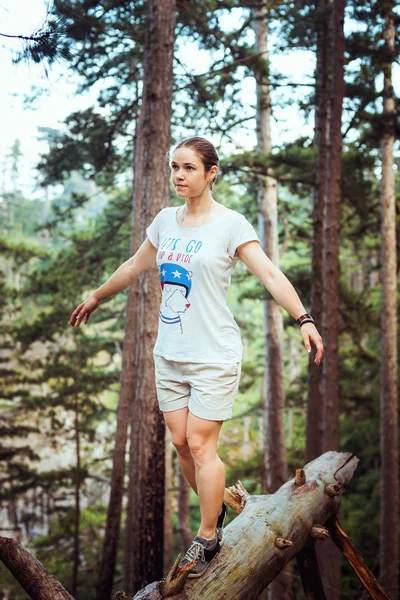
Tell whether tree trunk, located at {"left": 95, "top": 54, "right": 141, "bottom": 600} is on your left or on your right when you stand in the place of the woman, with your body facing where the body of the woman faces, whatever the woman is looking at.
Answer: on your right

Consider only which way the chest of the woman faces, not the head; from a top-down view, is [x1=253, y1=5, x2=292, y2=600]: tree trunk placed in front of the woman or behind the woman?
behind

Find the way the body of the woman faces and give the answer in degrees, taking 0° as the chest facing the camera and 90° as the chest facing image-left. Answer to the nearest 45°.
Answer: approximately 45°

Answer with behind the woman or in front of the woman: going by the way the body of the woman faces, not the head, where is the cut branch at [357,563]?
behind

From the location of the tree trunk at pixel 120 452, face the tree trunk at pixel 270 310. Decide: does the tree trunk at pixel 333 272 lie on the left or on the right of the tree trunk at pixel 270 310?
right

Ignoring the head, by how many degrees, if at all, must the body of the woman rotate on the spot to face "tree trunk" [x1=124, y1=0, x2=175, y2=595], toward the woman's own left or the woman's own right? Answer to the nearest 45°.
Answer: approximately 135° to the woman's own right

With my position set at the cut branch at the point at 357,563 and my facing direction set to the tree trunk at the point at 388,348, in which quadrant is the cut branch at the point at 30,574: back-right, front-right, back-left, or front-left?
back-left
